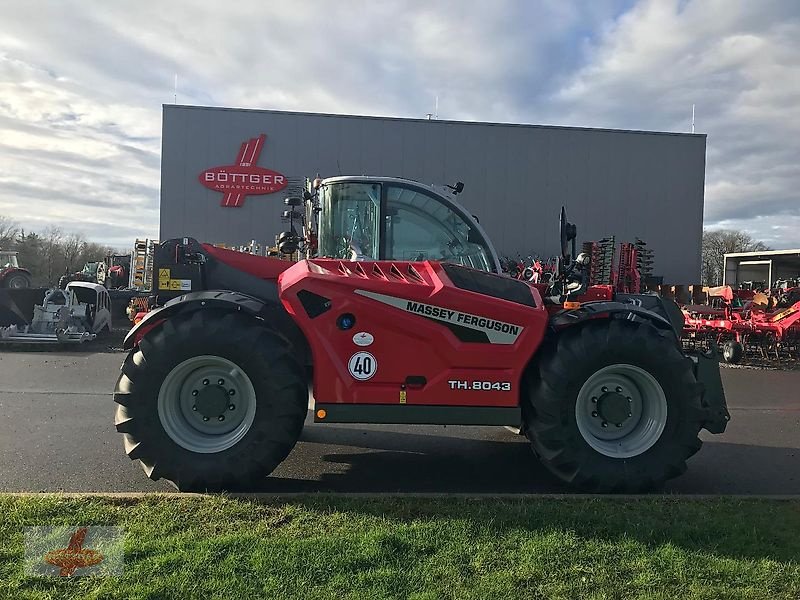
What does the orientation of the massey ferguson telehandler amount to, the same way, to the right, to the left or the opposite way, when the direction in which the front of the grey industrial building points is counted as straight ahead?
to the left

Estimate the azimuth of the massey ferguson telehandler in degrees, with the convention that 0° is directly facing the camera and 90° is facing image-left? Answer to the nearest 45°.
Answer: approximately 270°

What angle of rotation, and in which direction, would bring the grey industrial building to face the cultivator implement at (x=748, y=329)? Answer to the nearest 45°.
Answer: approximately 45° to its left

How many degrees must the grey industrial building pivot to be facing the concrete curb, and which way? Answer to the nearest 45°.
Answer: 0° — it already faces it

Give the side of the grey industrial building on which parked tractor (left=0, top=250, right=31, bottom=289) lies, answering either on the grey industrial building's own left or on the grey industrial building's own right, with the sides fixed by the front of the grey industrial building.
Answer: on the grey industrial building's own right

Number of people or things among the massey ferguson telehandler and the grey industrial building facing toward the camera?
1

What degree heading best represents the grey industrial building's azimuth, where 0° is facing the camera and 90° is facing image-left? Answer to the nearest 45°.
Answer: approximately 0°

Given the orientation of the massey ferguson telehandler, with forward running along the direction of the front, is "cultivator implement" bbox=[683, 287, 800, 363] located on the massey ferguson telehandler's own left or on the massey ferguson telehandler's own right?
on the massey ferguson telehandler's own left
